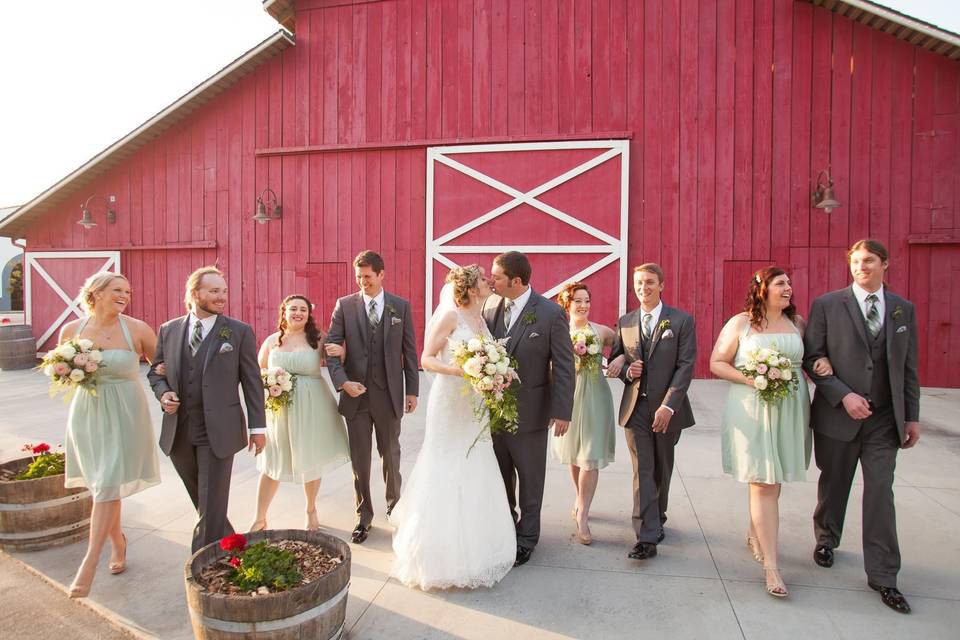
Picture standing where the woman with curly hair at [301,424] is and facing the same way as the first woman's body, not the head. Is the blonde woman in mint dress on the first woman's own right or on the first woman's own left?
on the first woman's own right

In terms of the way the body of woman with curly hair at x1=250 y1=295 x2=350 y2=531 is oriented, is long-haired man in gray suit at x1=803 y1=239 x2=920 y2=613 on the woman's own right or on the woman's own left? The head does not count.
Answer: on the woman's own left

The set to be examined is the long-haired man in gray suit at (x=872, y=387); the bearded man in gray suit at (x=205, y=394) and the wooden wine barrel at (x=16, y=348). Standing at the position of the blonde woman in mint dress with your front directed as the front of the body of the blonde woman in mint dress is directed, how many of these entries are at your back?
1

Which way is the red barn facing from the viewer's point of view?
toward the camera

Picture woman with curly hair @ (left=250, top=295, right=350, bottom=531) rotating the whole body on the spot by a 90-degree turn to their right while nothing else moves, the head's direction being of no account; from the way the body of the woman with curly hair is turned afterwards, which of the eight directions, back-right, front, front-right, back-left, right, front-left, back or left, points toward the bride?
back-left

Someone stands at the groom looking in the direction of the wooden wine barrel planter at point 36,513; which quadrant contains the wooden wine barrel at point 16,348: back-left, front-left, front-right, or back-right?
front-right

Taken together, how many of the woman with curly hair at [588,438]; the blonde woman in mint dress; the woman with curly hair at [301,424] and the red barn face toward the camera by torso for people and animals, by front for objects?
4

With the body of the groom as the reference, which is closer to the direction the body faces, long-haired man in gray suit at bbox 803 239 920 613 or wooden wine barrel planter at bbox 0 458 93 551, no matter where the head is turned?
the wooden wine barrel planter

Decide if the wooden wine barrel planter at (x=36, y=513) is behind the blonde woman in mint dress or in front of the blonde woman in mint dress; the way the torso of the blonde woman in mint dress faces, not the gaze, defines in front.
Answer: behind

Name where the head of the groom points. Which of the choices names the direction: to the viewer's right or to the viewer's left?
to the viewer's left

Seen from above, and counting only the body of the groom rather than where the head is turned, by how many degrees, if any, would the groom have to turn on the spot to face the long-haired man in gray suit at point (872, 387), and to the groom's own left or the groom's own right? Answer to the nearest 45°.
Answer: approximately 135° to the groom's own left

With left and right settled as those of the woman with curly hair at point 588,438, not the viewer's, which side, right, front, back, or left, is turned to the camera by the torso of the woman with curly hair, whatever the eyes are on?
front

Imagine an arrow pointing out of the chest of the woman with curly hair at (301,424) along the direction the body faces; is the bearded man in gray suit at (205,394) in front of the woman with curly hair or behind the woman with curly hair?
in front

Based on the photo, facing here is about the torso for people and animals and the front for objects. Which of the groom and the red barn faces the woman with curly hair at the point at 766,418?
the red barn

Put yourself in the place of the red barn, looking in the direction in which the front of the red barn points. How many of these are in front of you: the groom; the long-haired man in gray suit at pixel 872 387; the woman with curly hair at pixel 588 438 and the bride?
4

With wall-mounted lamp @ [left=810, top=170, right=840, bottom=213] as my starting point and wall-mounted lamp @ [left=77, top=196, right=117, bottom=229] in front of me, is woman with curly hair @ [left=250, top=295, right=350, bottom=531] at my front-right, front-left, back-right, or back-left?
front-left
